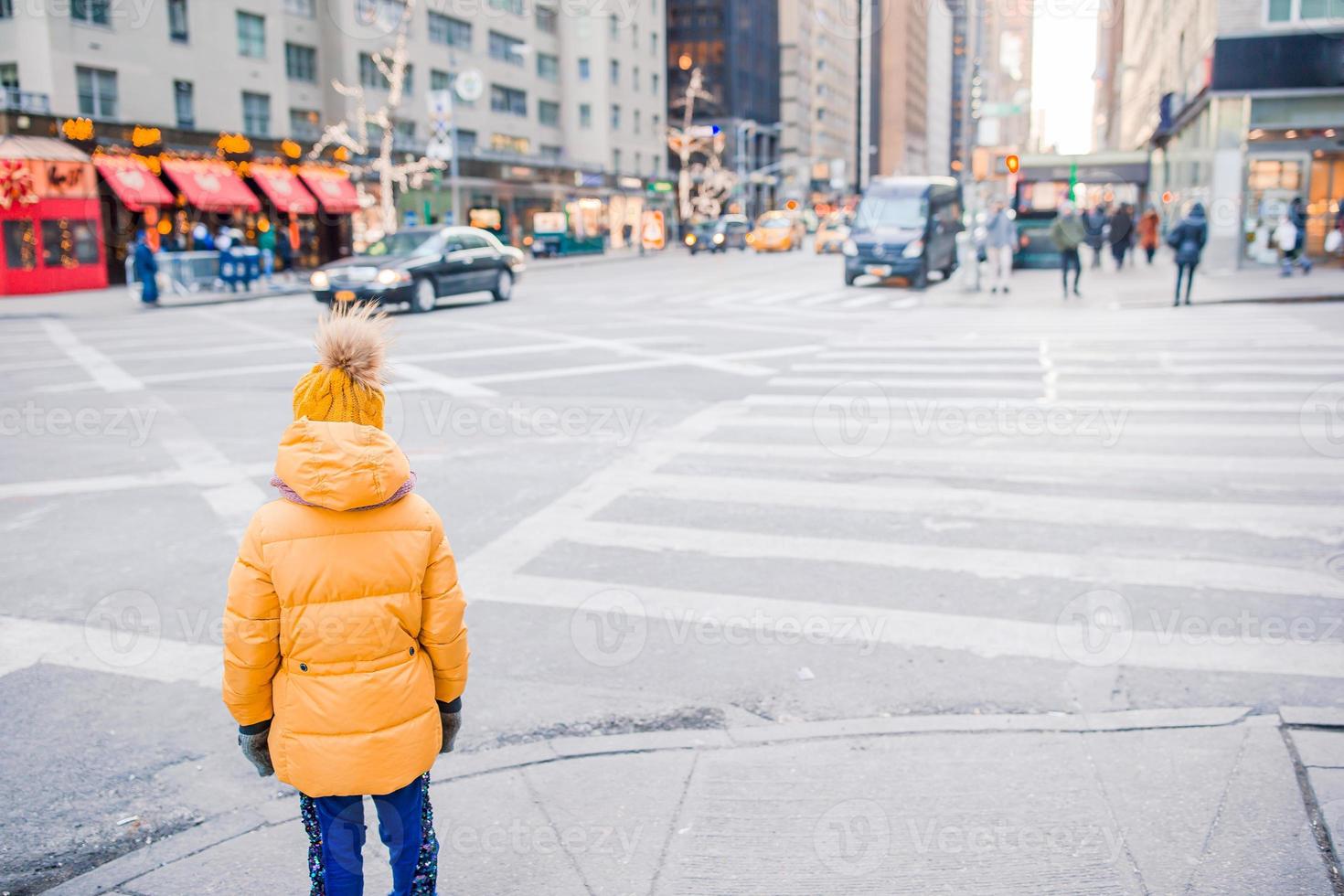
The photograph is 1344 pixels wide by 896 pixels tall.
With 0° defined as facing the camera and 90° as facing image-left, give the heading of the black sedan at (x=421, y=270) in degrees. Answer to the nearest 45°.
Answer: approximately 45°

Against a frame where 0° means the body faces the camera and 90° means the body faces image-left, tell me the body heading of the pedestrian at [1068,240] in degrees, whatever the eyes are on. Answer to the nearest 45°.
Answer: approximately 0°

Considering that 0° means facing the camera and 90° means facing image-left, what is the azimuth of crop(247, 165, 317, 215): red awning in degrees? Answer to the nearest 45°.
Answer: approximately 315°

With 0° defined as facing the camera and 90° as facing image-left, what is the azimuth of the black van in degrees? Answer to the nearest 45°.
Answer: approximately 45°

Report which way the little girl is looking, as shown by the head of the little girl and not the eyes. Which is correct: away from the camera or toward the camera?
away from the camera

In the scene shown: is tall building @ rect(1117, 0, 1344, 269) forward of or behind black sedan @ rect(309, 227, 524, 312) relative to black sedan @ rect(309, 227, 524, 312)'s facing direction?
behind

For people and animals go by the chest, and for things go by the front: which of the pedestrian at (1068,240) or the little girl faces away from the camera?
the little girl

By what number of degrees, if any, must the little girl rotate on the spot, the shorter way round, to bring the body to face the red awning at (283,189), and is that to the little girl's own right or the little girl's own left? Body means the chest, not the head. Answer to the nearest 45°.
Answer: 0° — they already face it

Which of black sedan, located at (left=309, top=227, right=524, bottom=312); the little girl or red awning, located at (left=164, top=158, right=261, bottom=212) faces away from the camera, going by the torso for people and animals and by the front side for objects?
the little girl
